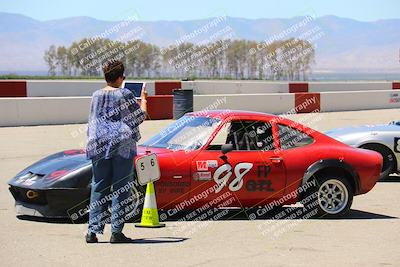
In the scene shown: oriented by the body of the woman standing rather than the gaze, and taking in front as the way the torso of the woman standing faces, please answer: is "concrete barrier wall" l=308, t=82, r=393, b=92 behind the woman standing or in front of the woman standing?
in front

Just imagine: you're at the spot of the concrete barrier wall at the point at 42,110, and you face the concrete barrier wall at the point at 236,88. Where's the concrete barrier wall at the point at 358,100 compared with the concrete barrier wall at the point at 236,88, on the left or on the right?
right

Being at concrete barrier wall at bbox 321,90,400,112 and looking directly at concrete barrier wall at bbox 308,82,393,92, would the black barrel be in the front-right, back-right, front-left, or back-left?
back-left

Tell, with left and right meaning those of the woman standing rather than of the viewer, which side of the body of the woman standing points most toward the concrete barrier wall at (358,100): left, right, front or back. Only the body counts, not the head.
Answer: front

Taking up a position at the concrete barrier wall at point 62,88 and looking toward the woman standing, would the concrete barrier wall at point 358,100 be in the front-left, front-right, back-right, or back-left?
front-left

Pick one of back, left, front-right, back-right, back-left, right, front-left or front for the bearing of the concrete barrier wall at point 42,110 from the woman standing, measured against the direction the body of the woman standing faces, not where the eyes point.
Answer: front-left

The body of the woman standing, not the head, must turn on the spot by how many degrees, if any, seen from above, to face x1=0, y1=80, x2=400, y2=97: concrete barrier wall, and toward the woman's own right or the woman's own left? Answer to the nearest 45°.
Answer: approximately 45° to the woman's own left

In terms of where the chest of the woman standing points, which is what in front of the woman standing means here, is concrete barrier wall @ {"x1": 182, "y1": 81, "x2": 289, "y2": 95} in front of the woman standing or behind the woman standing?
in front

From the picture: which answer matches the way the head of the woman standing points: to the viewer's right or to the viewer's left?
to the viewer's right

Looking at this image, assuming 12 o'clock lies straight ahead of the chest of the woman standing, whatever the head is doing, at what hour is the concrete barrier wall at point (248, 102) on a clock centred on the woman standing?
The concrete barrier wall is roughly at 11 o'clock from the woman standing.

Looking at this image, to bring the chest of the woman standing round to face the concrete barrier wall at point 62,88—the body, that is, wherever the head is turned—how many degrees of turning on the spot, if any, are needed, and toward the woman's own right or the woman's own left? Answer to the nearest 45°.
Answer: approximately 45° to the woman's own left

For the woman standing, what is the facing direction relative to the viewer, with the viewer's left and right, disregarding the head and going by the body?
facing away from the viewer and to the right of the viewer
